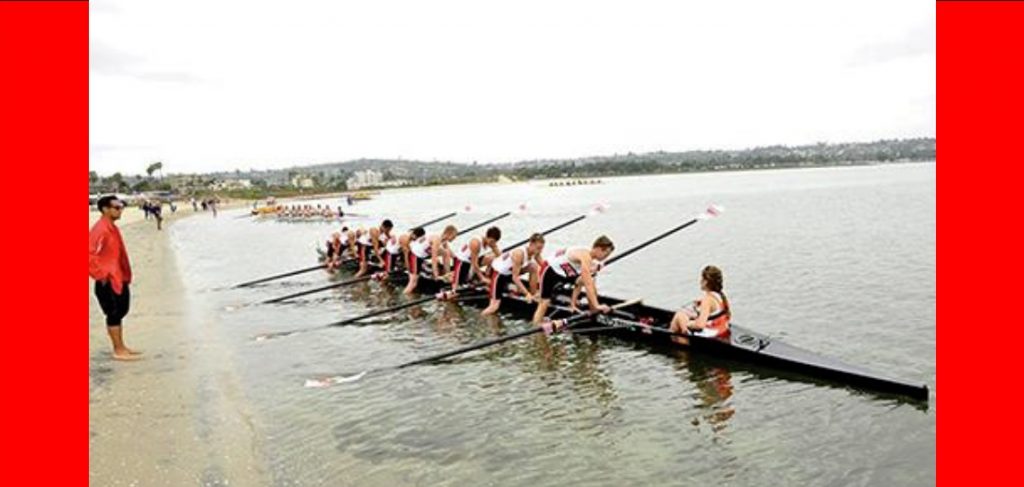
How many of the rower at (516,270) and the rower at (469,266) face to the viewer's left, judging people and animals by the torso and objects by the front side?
0

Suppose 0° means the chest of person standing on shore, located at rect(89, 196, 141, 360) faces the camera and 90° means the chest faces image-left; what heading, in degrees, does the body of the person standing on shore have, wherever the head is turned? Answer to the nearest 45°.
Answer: approximately 270°

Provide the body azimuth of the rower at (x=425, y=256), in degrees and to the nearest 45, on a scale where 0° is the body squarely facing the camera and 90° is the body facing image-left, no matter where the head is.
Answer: approximately 315°

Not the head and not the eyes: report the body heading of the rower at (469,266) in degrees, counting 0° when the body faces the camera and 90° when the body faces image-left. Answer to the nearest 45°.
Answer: approximately 315°

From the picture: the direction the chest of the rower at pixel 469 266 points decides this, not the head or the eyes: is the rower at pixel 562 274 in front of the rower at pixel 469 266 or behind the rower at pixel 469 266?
in front
